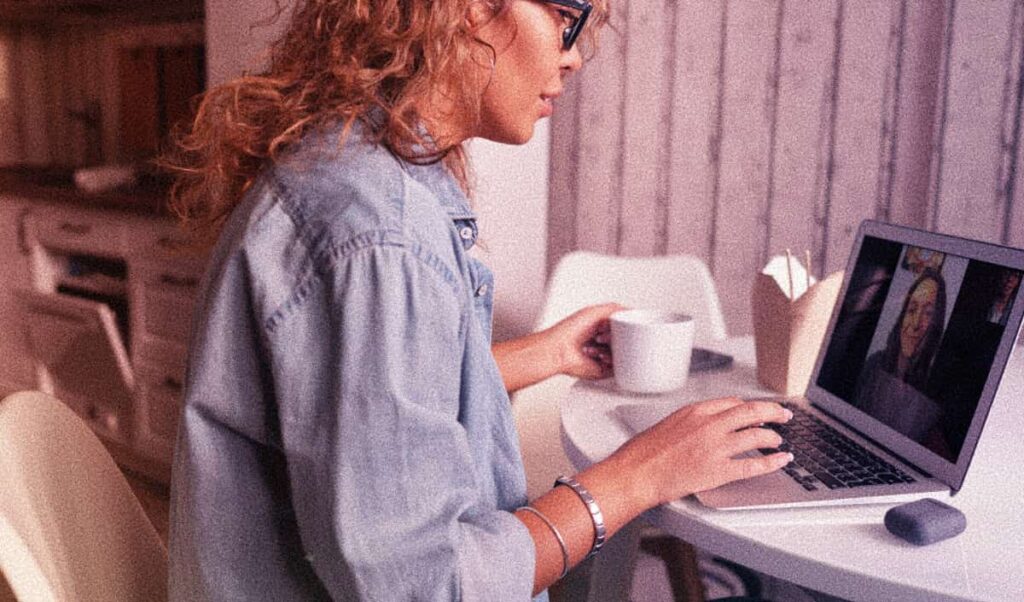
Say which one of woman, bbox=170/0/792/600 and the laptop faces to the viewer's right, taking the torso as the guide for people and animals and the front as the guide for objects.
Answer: the woman

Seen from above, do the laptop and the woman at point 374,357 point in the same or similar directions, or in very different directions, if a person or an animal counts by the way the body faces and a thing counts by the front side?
very different directions

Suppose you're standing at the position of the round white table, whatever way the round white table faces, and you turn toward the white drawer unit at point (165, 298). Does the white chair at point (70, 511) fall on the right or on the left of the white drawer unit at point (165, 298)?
left

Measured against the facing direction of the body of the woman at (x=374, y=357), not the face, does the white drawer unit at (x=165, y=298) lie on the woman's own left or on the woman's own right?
on the woman's own left

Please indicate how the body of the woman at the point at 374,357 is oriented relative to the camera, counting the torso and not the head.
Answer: to the viewer's right

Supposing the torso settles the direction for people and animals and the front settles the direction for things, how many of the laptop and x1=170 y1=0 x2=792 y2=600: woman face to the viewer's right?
1

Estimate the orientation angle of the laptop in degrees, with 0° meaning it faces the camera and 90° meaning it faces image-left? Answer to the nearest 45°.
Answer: approximately 45°

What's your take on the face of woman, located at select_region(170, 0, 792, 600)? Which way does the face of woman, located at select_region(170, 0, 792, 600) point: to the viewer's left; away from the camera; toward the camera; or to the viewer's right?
to the viewer's right
